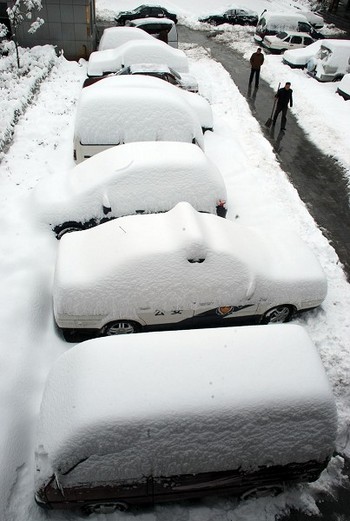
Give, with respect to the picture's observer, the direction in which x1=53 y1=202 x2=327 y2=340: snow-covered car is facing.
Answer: facing to the right of the viewer

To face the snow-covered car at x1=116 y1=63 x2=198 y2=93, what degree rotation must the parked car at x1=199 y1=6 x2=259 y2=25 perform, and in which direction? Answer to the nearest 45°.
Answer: approximately 90° to its left

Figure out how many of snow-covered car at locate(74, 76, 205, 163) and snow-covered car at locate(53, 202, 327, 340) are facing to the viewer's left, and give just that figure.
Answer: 0

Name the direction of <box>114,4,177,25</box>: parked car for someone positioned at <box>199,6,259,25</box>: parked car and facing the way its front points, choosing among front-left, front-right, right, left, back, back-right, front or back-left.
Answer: front-left

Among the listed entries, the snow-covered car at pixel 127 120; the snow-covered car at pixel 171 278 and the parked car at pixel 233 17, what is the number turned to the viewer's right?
2

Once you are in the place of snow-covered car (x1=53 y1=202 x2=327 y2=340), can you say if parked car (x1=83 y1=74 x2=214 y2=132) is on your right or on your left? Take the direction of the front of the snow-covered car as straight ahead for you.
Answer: on your left

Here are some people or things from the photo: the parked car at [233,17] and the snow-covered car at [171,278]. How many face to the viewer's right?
1

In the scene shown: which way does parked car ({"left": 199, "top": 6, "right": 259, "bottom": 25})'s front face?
to the viewer's left

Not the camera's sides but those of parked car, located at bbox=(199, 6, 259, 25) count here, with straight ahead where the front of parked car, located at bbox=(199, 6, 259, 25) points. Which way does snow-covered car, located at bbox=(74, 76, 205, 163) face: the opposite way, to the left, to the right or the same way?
the opposite way

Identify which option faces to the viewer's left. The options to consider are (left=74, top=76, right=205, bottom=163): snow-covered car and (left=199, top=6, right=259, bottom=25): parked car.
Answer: the parked car

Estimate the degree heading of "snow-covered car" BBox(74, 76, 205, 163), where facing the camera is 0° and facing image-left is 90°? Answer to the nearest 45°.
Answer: approximately 270°

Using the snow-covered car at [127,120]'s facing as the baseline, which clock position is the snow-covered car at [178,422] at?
the snow-covered car at [178,422] is roughly at 3 o'clock from the snow-covered car at [127,120].

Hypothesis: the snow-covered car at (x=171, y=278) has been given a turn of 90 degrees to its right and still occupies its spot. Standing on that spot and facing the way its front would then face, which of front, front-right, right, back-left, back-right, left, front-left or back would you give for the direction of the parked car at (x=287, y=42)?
back

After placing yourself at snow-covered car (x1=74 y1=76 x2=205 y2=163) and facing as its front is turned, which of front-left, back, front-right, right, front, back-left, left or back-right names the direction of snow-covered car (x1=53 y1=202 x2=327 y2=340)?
right

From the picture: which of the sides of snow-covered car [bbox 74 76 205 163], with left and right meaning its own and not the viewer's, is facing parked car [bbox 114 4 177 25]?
left
